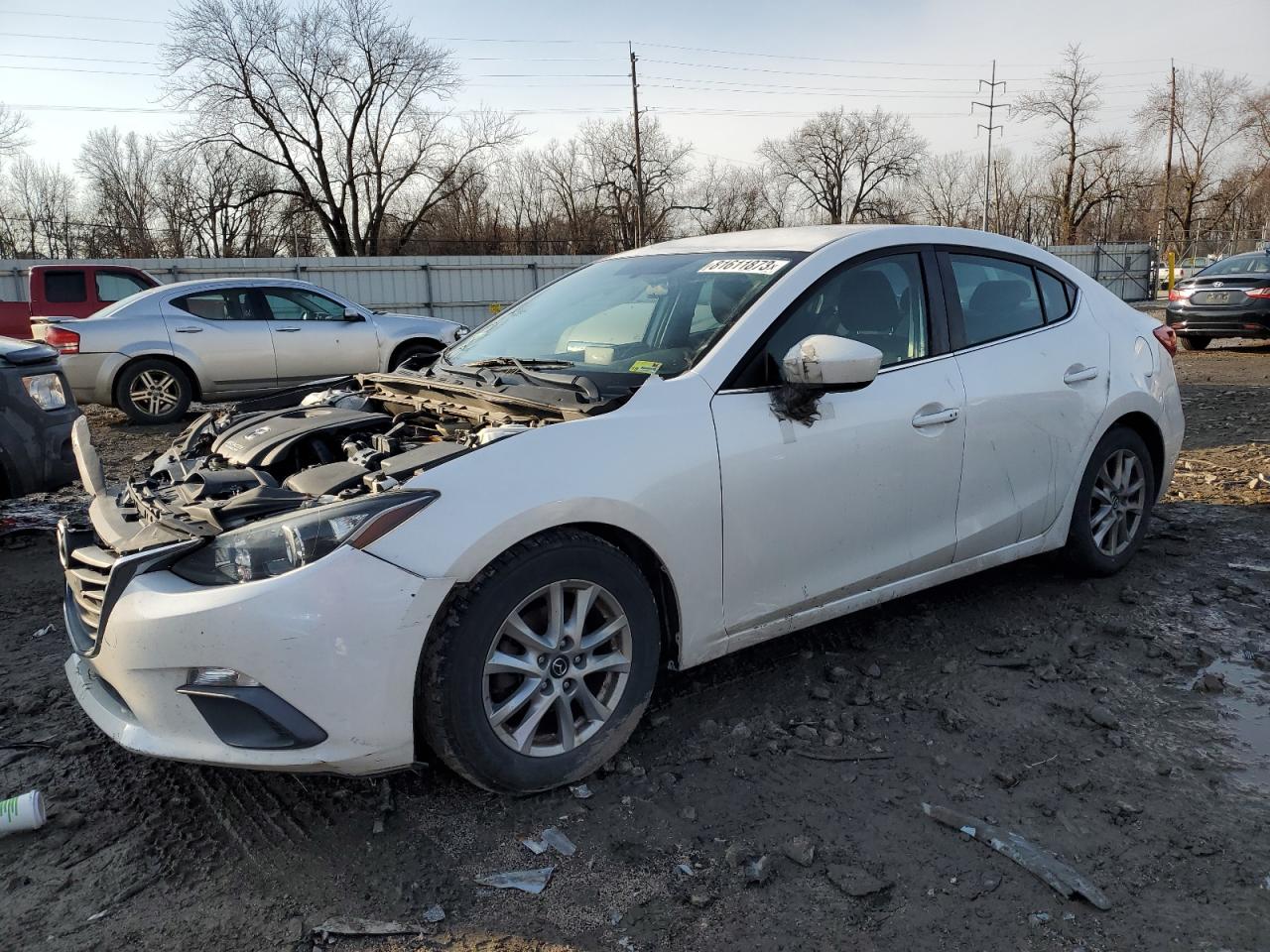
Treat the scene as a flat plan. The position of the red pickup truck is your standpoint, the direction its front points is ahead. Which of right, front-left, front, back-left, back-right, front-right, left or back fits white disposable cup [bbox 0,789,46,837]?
right

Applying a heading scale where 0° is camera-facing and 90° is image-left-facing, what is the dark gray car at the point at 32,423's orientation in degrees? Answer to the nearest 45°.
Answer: approximately 315°

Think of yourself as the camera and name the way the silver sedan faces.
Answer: facing to the right of the viewer

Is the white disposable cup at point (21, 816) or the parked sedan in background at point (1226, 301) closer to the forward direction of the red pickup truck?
the parked sedan in background

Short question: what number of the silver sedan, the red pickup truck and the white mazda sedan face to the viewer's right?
2

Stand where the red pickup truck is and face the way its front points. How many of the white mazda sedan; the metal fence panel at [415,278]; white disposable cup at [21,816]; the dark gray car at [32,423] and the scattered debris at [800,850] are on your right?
4

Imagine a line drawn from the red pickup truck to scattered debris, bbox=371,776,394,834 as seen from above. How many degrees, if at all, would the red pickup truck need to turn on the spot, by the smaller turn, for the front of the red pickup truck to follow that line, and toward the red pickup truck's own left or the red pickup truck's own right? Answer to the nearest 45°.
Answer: approximately 90° to the red pickup truck's own right

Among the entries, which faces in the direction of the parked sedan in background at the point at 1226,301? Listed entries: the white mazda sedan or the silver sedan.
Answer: the silver sedan

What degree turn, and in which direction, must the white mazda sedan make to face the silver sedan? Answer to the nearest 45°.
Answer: approximately 90° to its right

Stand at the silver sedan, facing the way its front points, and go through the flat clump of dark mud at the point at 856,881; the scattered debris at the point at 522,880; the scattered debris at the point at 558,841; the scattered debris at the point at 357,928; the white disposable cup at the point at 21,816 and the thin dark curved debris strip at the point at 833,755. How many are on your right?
6

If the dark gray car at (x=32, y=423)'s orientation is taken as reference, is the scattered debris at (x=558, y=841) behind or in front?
in front

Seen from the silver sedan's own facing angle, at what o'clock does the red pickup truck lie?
The red pickup truck is roughly at 8 o'clock from the silver sedan.

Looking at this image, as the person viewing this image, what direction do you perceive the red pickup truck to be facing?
facing to the right of the viewer

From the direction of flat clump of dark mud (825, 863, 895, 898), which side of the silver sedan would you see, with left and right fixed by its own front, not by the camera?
right

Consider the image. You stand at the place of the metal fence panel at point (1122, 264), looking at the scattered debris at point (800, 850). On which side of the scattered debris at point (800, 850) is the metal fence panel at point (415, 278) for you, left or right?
right
